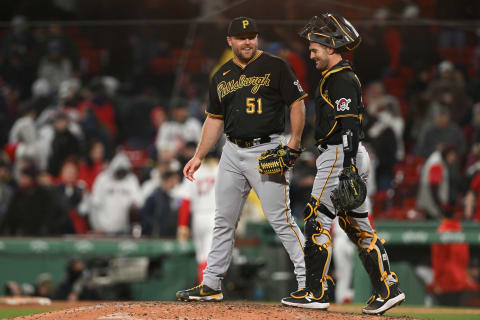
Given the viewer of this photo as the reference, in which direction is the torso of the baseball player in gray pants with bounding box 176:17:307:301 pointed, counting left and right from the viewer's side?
facing the viewer and to the left of the viewer

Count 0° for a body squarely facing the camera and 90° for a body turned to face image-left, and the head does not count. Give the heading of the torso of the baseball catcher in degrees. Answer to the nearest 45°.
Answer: approximately 90°

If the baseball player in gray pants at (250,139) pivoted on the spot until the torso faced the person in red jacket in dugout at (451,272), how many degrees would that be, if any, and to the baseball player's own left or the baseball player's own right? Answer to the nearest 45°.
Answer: approximately 180°

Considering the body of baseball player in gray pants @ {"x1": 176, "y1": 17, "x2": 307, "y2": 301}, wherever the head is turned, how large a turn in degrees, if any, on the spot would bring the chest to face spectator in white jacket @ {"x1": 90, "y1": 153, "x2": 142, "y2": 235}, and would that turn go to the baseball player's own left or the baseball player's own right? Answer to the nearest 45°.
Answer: approximately 135° to the baseball player's own right

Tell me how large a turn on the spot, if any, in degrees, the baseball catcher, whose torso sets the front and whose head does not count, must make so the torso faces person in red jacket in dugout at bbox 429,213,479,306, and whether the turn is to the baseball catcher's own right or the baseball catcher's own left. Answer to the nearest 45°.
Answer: approximately 90° to the baseball catcher's own right

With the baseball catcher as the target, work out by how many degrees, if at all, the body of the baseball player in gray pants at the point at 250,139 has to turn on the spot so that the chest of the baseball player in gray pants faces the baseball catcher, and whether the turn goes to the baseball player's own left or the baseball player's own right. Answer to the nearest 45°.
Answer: approximately 135° to the baseball player's own left

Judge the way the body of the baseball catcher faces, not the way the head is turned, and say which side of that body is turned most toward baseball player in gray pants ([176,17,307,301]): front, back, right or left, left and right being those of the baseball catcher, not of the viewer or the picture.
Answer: front

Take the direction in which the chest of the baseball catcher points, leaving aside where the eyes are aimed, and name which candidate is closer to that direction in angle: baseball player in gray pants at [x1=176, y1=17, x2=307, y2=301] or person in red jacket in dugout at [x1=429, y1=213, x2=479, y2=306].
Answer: the baseball player in gray pants

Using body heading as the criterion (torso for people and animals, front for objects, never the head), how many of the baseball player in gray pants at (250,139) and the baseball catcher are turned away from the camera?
0
